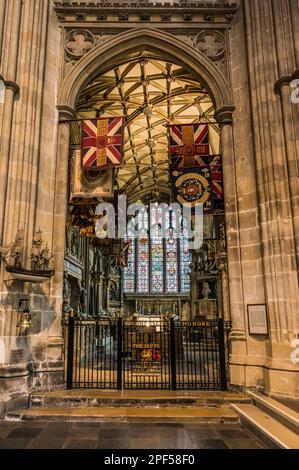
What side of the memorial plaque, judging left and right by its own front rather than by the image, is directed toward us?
front

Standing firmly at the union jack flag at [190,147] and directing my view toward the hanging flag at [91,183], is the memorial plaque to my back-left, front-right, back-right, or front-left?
back-left

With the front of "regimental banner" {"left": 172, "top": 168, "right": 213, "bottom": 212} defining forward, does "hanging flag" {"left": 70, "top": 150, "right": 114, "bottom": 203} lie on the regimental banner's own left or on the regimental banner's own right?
on the regimental banner's own right

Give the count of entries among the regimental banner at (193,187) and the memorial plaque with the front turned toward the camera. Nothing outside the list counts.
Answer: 2

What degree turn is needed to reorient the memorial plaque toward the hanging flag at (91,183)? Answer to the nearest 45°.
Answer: approximately 90° to its right

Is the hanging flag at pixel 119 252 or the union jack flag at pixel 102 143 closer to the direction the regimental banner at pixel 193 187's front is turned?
the union jack flag

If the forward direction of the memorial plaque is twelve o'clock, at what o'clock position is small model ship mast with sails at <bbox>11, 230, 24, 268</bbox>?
The small model ship mast with sails is roughly at 2 o'clock from the memorial plaque.

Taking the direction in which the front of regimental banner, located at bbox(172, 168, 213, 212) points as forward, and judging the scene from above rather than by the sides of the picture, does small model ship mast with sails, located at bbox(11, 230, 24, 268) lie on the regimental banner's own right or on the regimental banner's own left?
on the regimental banner's own right

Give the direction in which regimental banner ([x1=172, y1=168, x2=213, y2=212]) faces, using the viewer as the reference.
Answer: facing the viewer

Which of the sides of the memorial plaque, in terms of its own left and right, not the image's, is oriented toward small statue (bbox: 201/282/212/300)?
back
